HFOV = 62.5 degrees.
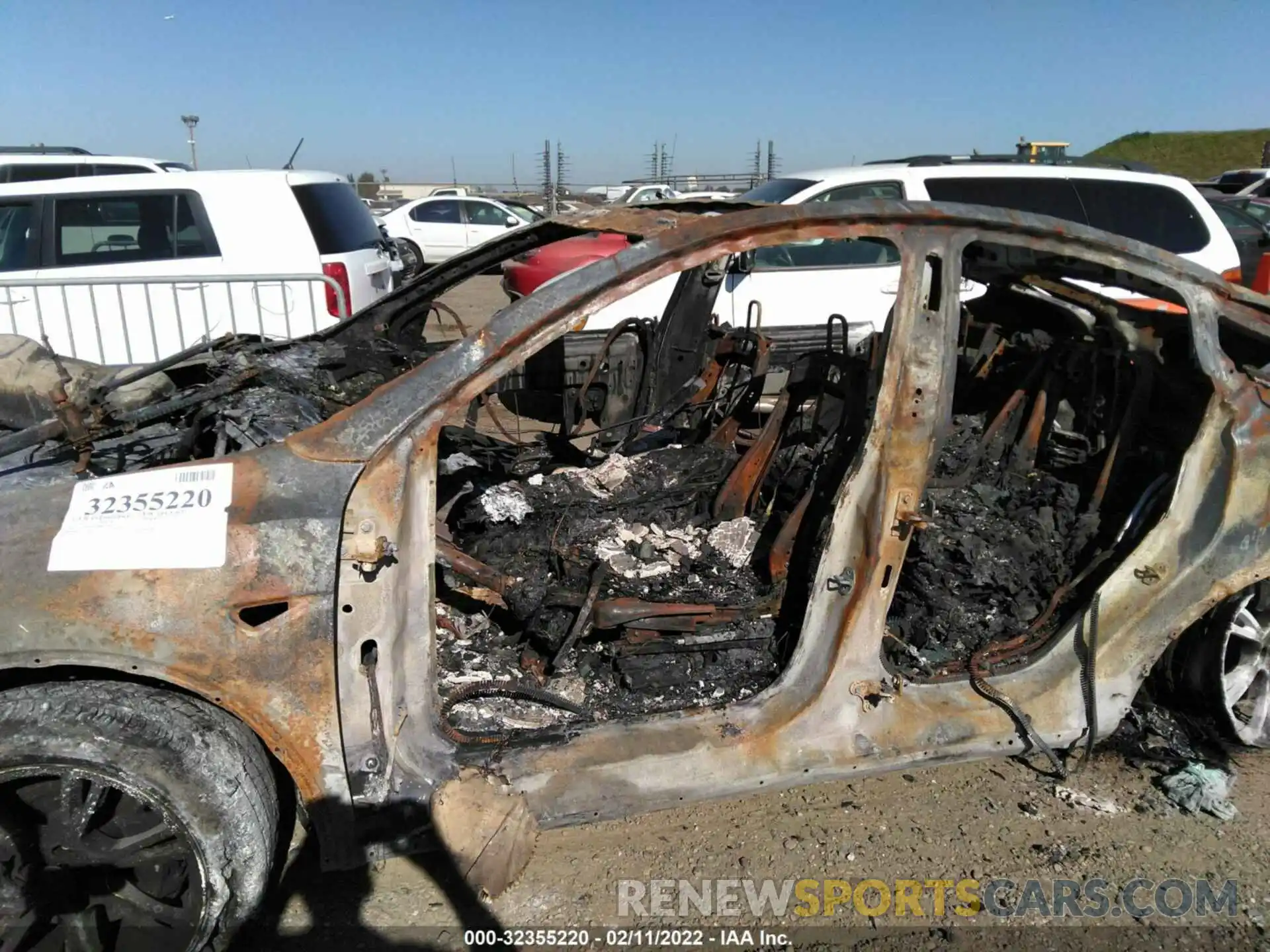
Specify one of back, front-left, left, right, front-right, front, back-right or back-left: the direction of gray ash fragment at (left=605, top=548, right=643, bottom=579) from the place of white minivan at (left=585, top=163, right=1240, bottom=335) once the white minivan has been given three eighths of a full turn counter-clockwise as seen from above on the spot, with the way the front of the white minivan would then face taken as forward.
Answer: front-right

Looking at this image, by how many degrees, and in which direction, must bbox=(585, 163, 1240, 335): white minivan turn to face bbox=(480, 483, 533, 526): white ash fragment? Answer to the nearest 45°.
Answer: approximately 90° to its left

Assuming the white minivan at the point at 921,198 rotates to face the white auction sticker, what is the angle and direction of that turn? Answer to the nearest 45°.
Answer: approximately 90° to its left

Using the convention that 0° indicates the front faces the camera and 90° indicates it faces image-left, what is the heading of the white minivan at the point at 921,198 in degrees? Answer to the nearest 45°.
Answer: approximately 90°

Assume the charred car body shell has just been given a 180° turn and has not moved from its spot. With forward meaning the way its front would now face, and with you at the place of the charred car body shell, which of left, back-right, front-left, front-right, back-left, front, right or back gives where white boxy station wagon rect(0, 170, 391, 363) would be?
back-left

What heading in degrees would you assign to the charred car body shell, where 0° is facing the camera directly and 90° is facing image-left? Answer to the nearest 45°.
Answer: approximately 90°
